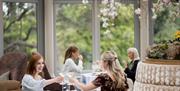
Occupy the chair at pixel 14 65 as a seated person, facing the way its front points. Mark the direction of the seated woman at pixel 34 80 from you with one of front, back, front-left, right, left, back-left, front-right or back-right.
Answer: front-left

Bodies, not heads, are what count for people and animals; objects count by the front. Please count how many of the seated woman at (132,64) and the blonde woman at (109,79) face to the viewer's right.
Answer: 0

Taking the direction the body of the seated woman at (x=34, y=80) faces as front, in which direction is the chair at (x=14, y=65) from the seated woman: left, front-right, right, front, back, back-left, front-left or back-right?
back-left

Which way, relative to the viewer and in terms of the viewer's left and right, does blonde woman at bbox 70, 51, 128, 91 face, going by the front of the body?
facing away from the viewer and to the left of the viewer

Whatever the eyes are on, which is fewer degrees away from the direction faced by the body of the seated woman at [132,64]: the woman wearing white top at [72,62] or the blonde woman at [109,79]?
the woman wearing white top

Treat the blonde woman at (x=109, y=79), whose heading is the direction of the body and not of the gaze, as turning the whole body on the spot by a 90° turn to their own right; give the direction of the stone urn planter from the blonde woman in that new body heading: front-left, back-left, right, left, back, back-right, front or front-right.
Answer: back-right

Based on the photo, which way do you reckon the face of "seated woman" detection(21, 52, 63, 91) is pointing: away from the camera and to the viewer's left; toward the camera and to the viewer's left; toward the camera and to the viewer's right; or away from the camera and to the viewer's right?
toward the camera and to the viewer's right

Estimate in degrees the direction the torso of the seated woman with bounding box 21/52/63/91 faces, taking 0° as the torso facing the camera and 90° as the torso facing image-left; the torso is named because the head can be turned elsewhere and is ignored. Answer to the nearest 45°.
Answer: approximately 315°

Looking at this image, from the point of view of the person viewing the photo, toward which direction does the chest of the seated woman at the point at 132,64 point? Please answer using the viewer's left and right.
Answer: facing to the left of the viewer
